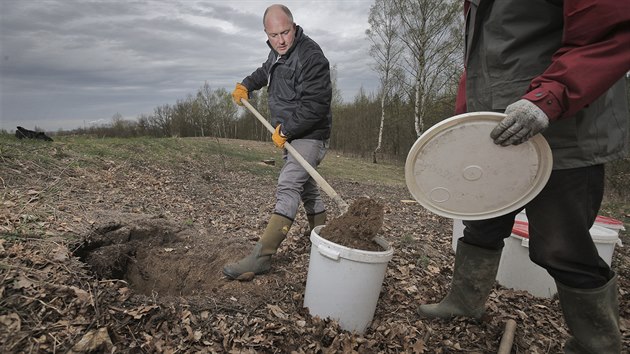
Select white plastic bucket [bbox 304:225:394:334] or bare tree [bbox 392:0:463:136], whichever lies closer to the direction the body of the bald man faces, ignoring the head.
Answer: the white plastic bucket

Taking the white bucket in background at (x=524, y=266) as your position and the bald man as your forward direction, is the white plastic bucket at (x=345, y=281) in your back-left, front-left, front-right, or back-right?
front-left

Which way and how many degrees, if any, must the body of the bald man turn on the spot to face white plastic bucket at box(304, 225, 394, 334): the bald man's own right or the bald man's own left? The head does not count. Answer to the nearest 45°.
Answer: approximately 45° to the bald man's own left

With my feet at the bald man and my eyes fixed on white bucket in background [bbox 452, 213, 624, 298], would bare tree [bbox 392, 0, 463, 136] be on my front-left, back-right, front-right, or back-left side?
front-left

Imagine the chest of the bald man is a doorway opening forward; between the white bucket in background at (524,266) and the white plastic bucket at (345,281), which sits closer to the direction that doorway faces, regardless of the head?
the white plastic bucket

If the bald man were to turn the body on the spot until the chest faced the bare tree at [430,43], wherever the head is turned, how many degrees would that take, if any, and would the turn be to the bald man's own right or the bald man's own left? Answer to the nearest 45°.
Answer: approximately 180°

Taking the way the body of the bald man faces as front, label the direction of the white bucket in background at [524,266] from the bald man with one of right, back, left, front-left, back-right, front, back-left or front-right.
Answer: back-left
